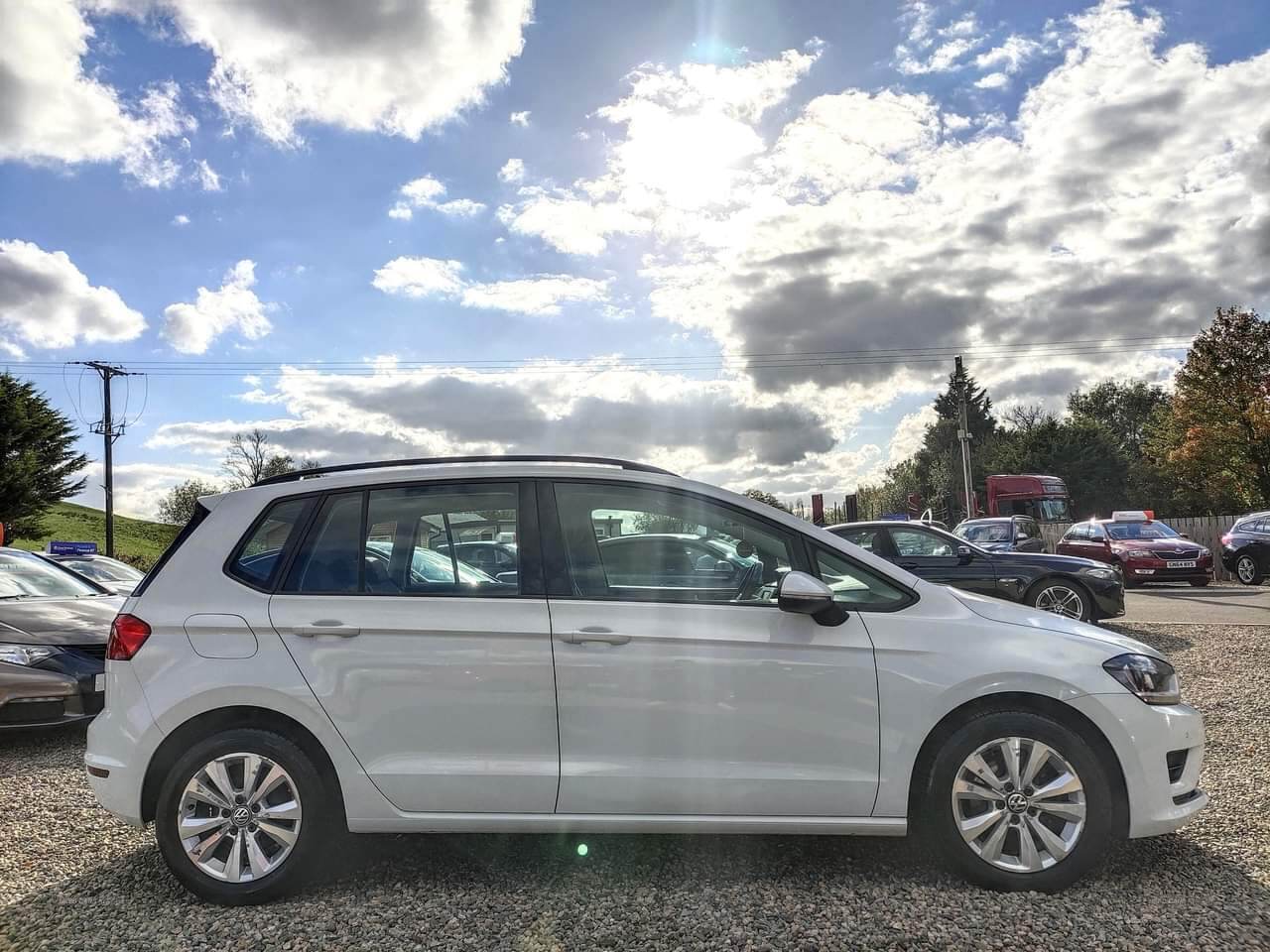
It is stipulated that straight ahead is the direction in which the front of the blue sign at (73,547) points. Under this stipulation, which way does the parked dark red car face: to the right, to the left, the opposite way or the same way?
the same way

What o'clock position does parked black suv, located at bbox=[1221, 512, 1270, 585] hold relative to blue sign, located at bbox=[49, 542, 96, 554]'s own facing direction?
The parked black suv is roughly at 10 o'clock from the blue sign.

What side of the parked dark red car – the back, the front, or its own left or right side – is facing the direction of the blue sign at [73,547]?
right

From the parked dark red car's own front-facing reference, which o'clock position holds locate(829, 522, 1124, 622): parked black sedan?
The parked black sedan is roughly at 2 o'clock from the parked dark red car.

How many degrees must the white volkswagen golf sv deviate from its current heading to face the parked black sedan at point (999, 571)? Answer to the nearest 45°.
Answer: approximately 45° to its left

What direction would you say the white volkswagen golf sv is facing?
to the viewer's right

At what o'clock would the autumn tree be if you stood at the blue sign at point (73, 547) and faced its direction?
The autumn tree is roughly at 9 o'clock from the blue sign.

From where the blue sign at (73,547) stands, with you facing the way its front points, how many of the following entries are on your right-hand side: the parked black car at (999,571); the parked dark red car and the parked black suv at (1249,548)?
0

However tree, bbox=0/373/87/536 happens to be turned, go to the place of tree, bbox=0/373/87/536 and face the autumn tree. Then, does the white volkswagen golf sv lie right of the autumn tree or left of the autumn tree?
right

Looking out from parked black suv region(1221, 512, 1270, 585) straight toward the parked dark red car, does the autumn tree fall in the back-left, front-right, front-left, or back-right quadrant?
back-right

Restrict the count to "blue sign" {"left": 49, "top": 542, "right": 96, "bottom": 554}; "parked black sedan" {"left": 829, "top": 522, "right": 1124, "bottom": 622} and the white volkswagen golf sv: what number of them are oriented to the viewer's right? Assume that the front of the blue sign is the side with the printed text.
2

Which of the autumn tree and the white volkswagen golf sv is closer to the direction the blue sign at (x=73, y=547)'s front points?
the white volkswagen golf sv

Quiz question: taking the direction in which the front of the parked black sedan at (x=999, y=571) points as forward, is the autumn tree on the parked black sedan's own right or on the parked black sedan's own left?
on the parked black sedan's own left

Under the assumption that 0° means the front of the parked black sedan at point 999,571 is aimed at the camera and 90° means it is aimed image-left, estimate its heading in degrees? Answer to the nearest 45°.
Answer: approximately 270°

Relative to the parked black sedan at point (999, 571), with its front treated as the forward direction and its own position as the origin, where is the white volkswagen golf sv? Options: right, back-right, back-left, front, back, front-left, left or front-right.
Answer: right

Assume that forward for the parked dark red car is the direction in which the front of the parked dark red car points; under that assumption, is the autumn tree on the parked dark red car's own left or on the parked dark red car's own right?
on the parked dark red car's own left

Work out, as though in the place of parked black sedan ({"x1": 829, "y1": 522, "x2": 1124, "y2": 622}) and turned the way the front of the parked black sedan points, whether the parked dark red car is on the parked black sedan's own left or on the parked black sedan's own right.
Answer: on the parked black sedan's own left

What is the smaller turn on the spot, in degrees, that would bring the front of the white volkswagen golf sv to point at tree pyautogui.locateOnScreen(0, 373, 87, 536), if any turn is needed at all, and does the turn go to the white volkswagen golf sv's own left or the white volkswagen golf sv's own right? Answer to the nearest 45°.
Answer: approximately 135° to the white volkswagen golf sv's own left

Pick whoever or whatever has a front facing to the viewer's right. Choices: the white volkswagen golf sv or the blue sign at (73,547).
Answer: the white volkswagen golf sv
